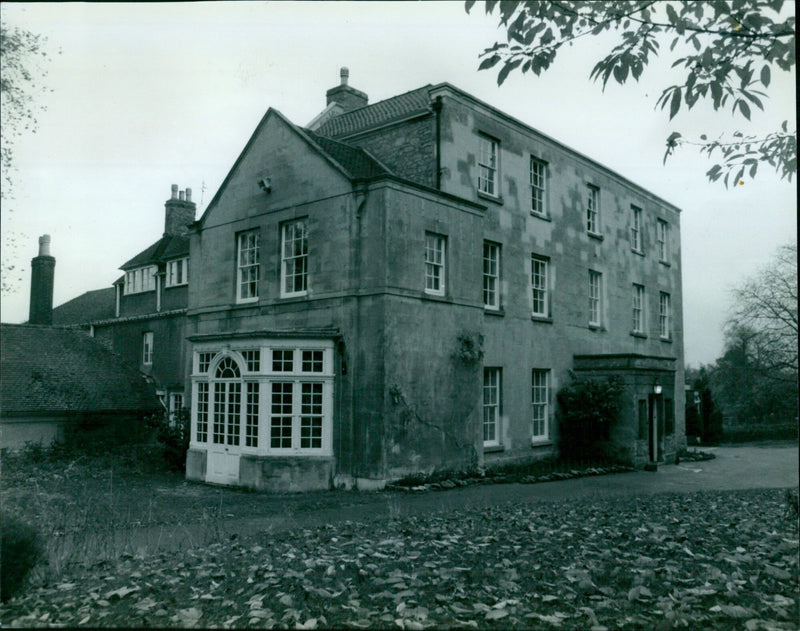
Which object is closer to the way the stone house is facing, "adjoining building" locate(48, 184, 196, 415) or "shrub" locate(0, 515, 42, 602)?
the shrub

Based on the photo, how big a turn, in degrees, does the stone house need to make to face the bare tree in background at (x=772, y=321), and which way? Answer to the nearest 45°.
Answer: approximately 45° to its left

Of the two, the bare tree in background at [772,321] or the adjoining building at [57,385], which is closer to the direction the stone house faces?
the bare tree in background

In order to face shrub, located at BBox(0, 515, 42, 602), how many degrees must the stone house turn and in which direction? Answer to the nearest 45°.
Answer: approximately 45° to its right

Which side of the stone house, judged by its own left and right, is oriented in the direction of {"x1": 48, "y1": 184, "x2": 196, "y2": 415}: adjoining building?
back

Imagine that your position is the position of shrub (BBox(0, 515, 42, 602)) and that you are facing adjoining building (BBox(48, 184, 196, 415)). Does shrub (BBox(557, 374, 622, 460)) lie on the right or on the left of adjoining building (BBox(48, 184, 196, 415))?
right

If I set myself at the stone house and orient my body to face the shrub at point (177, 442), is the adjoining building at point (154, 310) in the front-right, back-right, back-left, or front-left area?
front-right

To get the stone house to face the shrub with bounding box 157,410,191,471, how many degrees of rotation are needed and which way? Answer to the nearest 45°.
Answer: approximately 135° to its right

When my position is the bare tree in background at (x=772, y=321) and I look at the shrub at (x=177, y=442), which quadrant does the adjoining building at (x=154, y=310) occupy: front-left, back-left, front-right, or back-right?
front-right

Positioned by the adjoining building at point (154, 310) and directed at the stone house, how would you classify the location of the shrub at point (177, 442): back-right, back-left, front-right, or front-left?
front-right

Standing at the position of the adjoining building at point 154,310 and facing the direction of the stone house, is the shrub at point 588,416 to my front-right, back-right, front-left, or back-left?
front-left

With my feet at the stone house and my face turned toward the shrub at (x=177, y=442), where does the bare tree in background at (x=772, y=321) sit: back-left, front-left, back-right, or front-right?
back-right

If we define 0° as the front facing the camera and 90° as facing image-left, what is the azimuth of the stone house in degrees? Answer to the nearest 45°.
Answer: approximately 315°

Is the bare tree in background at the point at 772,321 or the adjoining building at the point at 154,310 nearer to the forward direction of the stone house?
the bare tree in background

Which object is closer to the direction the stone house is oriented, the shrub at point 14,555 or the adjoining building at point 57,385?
the shrub
